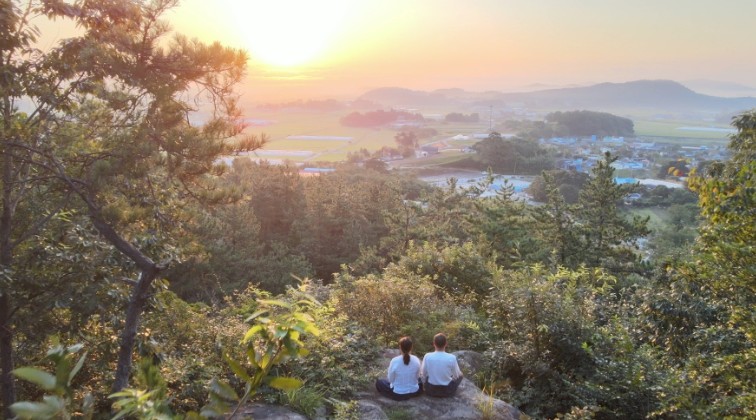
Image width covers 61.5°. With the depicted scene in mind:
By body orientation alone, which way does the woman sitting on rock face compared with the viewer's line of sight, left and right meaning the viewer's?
facing away from the viewer

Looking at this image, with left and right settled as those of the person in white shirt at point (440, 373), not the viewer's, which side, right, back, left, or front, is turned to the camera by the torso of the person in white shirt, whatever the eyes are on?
back

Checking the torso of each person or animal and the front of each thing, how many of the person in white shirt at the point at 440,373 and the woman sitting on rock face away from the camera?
2

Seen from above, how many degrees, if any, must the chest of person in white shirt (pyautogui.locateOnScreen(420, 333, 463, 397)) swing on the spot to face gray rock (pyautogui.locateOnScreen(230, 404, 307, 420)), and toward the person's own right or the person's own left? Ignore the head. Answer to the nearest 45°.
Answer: approximately 135° to the person's own left

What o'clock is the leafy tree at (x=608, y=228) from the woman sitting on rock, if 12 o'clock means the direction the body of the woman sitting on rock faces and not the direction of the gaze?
The leafy tree is roughly at 1 o'clock from the woman sitting on rock.

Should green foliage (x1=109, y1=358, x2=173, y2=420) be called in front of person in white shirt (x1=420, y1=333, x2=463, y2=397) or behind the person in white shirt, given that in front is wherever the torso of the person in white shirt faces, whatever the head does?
behind

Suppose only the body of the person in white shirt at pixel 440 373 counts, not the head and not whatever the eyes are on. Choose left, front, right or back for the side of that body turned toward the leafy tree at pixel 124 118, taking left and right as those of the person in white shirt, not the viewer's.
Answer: left

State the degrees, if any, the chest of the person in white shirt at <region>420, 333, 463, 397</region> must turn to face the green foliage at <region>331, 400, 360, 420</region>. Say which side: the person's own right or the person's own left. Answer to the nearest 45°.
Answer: approximately 135° to the person's own left

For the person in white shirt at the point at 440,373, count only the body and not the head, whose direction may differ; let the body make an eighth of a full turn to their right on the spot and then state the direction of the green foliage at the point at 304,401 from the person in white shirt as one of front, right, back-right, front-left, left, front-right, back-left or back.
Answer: back

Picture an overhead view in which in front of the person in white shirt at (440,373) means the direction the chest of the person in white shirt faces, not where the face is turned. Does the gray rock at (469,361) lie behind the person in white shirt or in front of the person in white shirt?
in front
